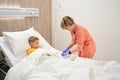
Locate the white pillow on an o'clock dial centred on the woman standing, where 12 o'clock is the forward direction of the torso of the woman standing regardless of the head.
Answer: The white pillow is roughly at 12 o'clock from the woman standing.

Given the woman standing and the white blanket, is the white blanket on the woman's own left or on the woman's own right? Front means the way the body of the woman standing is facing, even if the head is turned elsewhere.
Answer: on the woman's own left

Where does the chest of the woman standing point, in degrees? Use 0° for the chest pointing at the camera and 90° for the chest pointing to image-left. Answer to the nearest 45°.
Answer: approximately 90°

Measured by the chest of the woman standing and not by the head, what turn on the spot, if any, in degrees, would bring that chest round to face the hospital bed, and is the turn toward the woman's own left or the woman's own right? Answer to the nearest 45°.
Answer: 0° — they already face it
